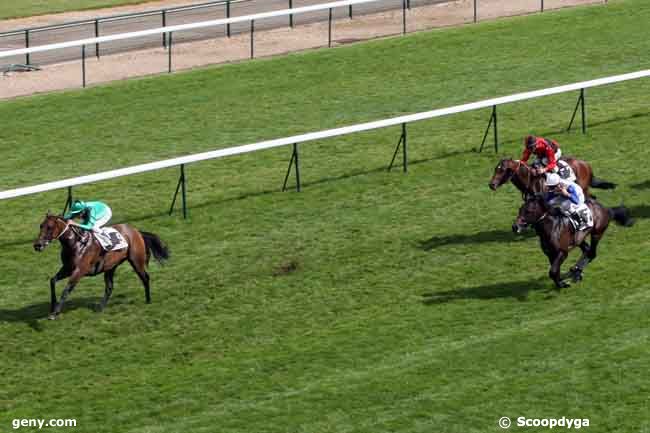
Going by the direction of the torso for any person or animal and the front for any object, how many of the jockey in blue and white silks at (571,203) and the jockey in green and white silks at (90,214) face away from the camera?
0

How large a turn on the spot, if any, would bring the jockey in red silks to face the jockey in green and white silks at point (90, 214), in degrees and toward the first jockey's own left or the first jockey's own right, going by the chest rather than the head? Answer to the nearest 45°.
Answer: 0° — they already face them

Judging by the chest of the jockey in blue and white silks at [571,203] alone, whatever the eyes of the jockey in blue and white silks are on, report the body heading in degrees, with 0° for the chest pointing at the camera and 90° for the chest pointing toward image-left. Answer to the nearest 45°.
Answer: approximately 45°

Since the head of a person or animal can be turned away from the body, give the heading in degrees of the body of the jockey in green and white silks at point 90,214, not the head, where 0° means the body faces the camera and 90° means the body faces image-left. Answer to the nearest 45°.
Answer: approximately 45°

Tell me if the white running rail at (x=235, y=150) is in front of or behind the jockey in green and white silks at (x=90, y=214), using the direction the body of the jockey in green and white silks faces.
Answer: behind

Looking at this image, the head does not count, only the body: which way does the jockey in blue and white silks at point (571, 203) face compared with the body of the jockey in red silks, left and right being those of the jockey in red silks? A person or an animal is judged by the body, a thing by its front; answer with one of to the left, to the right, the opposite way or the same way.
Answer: the same way

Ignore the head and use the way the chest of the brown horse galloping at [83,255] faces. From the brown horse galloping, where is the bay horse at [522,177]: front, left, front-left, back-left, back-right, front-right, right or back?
back-left

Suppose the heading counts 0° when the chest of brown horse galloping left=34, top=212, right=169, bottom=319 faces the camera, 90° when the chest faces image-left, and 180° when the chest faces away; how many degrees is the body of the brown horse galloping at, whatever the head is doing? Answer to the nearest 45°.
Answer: approximately 45°

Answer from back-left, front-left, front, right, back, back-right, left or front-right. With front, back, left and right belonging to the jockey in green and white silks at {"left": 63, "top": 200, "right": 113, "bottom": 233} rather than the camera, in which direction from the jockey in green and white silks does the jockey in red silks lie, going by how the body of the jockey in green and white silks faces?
back-left

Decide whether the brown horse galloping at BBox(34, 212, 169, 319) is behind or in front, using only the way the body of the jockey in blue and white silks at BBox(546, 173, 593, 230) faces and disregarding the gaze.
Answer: in front
